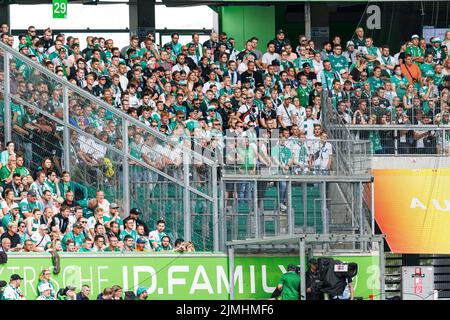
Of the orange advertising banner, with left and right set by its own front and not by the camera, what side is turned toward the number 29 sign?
right

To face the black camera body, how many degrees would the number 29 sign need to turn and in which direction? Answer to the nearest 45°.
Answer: approximately 45° to its left

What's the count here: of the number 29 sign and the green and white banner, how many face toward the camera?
2

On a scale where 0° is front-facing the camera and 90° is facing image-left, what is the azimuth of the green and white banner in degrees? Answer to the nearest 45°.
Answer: approximately 0°
